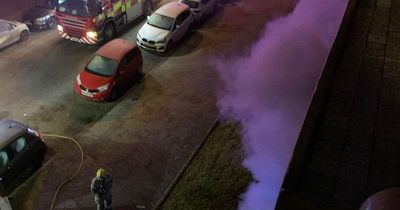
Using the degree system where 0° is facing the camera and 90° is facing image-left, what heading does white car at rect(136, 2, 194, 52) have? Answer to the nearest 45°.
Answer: approximately 45°

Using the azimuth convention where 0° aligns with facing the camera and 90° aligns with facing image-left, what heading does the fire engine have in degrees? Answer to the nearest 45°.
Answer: approximately 45°

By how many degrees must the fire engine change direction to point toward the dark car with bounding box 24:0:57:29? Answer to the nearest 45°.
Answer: approximately 90° to its right

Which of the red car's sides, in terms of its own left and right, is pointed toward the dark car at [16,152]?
front

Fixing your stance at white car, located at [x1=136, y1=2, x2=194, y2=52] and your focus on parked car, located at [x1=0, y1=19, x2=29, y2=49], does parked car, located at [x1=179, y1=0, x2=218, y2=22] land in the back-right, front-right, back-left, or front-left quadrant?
back-right

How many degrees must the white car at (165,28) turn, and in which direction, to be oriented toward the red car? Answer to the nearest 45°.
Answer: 0° — it already faces it

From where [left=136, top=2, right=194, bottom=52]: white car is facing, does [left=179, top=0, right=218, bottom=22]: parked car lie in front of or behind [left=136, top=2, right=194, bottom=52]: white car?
behind
